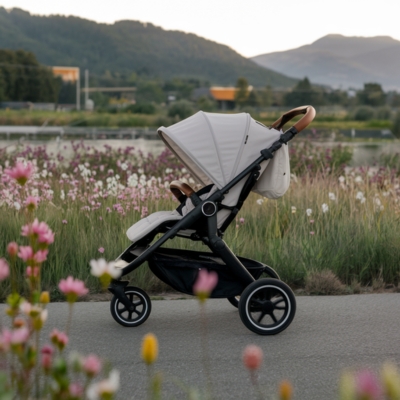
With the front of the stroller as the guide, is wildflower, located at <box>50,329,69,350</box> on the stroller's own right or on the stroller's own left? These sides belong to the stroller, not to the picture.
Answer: on the stroller's own left

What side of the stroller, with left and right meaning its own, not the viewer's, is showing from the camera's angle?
left
